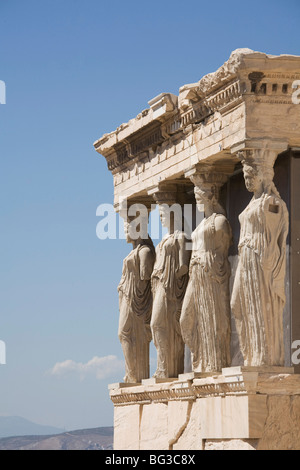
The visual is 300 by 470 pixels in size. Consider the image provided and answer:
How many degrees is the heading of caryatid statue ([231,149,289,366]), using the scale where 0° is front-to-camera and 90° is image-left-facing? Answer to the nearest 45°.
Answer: approximately 45°

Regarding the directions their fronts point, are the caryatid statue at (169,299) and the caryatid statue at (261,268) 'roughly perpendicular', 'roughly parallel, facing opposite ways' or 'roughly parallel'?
roughly parallel

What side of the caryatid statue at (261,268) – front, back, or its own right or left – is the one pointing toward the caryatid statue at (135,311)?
right

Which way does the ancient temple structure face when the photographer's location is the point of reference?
facing the viewer and to the left of the viewer

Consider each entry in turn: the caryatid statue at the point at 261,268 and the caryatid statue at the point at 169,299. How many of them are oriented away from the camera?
0

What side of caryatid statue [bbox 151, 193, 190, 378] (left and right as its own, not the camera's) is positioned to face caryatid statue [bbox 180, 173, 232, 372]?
left
